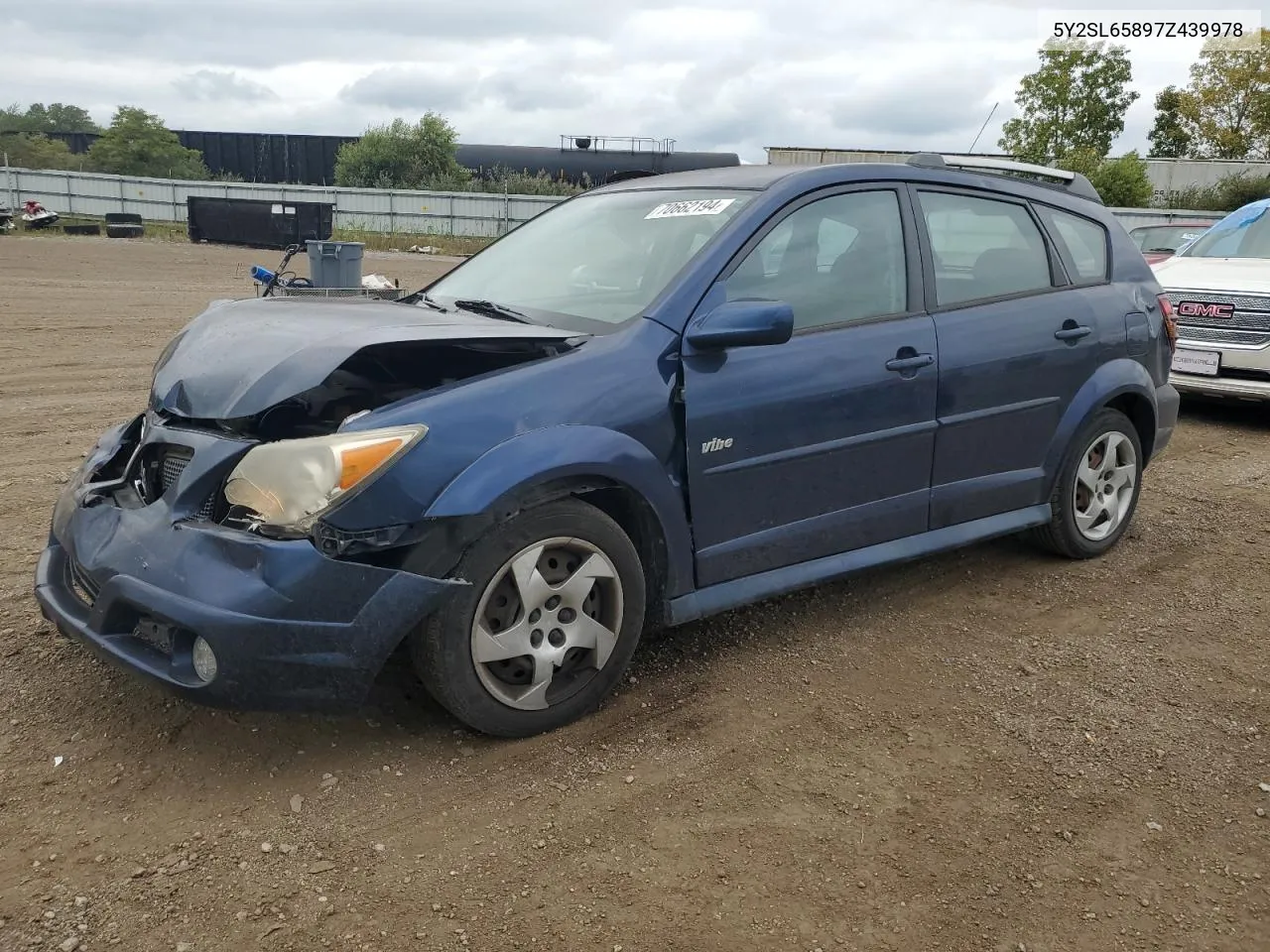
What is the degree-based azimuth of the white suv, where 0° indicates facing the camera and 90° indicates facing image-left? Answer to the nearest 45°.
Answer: approximately 45°

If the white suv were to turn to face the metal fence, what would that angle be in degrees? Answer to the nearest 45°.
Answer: approximately 90° to its right

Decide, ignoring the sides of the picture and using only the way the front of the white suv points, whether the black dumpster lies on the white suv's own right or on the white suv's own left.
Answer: on the white suv's own right

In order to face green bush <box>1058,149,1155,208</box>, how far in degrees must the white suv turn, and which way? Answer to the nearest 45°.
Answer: approximately 135° to its right

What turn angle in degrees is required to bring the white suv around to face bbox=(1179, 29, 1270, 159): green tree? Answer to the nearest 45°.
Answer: approximately 135° to its right

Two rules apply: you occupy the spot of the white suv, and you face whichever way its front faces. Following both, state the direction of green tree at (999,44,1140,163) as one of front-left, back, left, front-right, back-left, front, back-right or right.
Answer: back-right

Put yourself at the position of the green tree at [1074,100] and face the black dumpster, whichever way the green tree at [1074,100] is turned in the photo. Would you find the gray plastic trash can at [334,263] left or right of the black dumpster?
left

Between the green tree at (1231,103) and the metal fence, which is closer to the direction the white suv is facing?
the metal fence

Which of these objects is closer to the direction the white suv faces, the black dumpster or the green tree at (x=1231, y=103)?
the black dumpster
